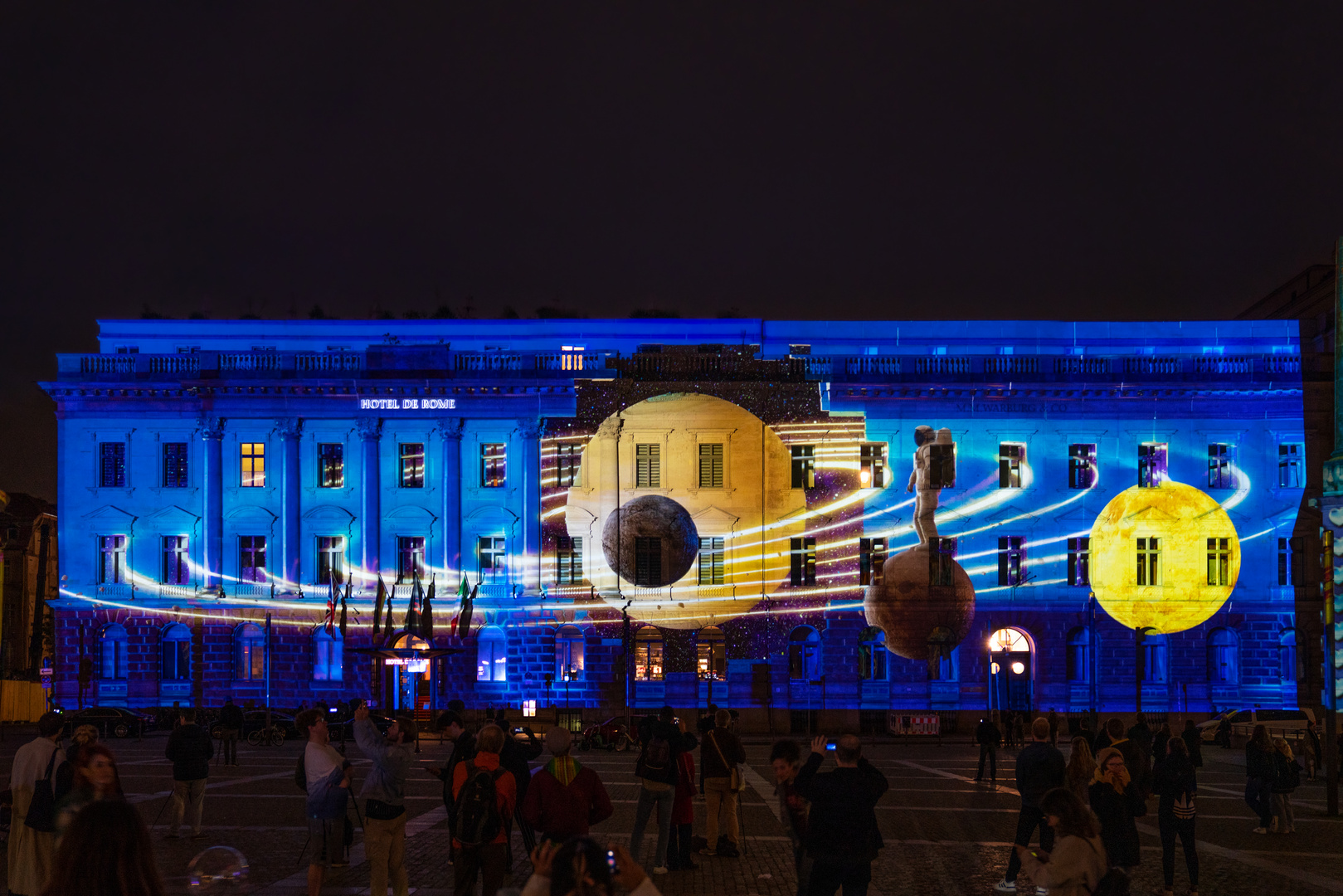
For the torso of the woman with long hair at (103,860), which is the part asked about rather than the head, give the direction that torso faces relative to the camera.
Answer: away from the camera
